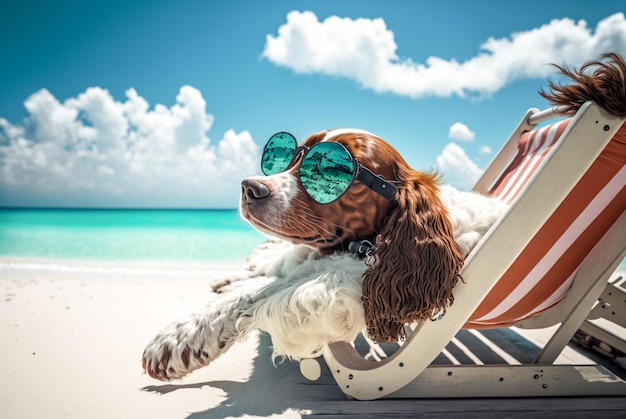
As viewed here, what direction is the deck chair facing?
to the viewer's left
